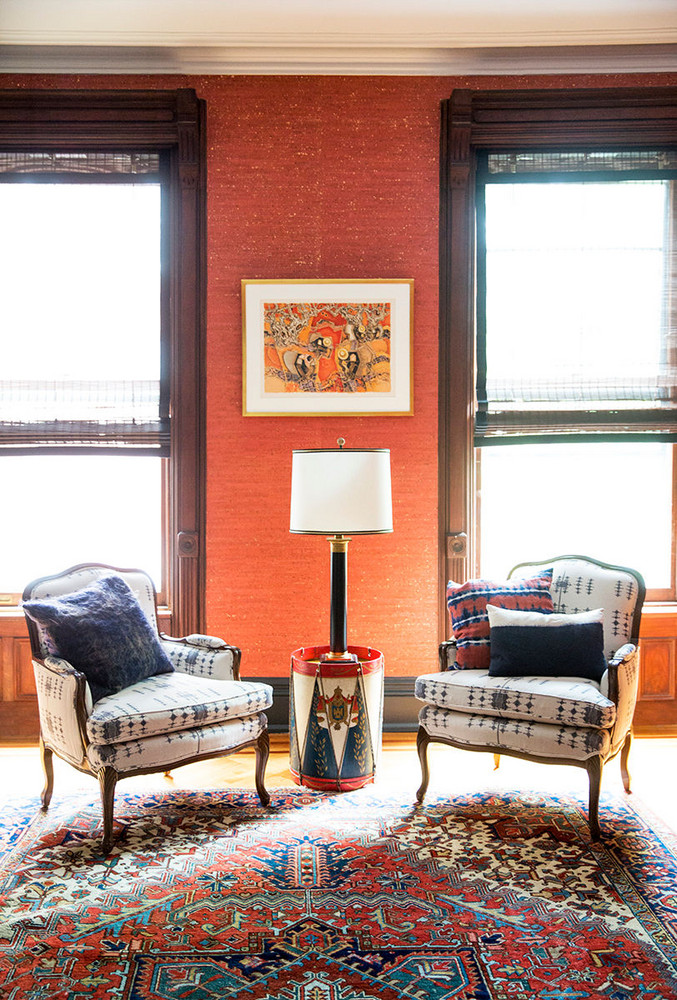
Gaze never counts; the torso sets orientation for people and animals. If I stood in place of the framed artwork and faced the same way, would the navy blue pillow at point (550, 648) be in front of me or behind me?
in front

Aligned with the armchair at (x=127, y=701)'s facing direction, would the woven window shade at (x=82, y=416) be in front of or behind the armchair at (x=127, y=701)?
behind

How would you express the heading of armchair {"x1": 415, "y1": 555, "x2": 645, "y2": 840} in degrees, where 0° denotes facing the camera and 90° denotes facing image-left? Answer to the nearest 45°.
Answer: approximately 45°

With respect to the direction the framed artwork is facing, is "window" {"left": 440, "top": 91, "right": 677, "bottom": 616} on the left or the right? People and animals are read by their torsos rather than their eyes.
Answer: on its left

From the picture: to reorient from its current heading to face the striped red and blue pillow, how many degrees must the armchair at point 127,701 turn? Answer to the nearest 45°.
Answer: approximately 45° to its left

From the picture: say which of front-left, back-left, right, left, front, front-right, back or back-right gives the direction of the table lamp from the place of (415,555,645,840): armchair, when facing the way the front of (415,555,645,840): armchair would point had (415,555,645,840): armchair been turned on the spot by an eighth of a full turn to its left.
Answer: right

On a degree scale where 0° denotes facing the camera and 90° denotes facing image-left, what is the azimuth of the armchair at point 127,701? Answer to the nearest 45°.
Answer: approximately 315°

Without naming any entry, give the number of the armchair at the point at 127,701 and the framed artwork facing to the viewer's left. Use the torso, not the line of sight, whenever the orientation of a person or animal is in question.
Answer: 0

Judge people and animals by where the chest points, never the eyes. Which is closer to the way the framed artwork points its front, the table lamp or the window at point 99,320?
the table lamp

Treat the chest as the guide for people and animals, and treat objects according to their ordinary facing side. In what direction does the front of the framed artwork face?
toward the camera

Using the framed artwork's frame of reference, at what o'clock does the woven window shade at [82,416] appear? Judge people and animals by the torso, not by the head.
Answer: The woven window shade is roughly at 3 o'clock from the framed artwork.
